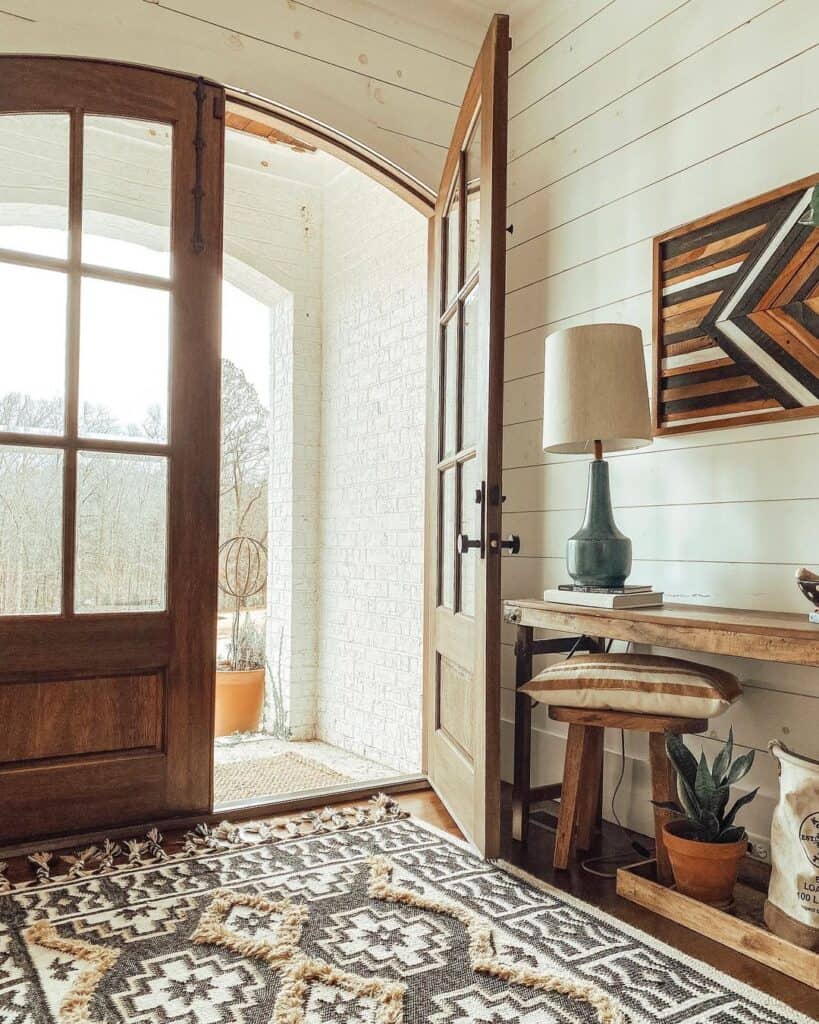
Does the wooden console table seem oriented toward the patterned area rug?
yes

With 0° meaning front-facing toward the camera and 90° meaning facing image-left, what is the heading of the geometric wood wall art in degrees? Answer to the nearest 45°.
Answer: approximately 45°

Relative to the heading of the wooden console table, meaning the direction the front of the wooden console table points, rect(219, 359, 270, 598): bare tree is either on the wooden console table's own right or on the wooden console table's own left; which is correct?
on the wooden console table's own right
